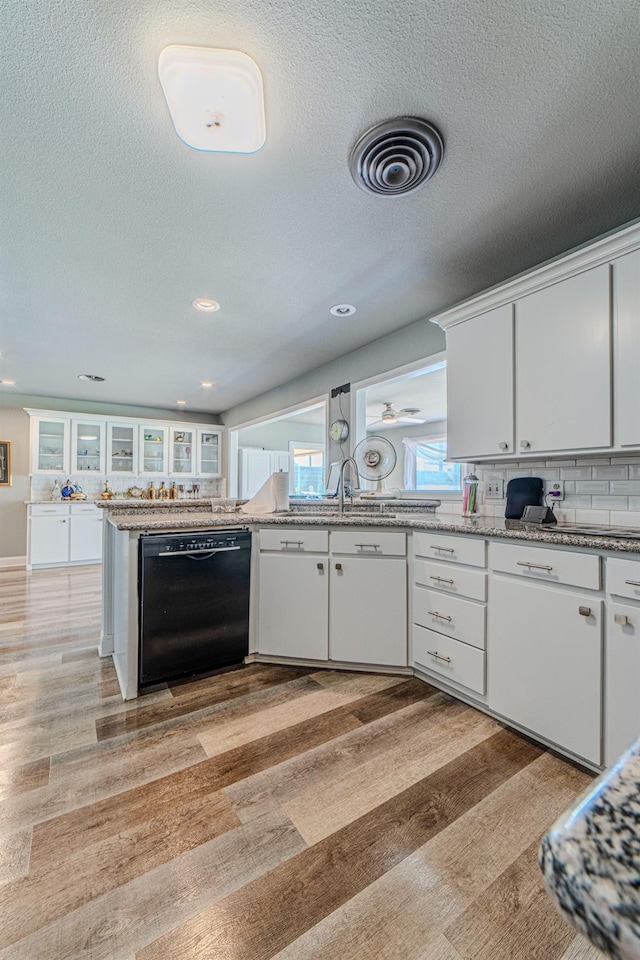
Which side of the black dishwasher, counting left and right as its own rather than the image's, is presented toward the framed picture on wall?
back

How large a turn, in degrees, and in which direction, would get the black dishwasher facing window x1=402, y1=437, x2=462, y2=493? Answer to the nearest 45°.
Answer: approximately 90° to its left

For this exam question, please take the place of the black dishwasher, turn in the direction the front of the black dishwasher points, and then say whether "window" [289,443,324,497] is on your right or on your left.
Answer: on your left

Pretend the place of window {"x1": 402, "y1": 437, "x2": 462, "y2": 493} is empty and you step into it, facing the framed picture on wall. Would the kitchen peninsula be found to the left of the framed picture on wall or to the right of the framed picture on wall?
left

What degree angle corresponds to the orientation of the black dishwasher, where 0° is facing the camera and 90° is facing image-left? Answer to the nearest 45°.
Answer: approximately 315°
